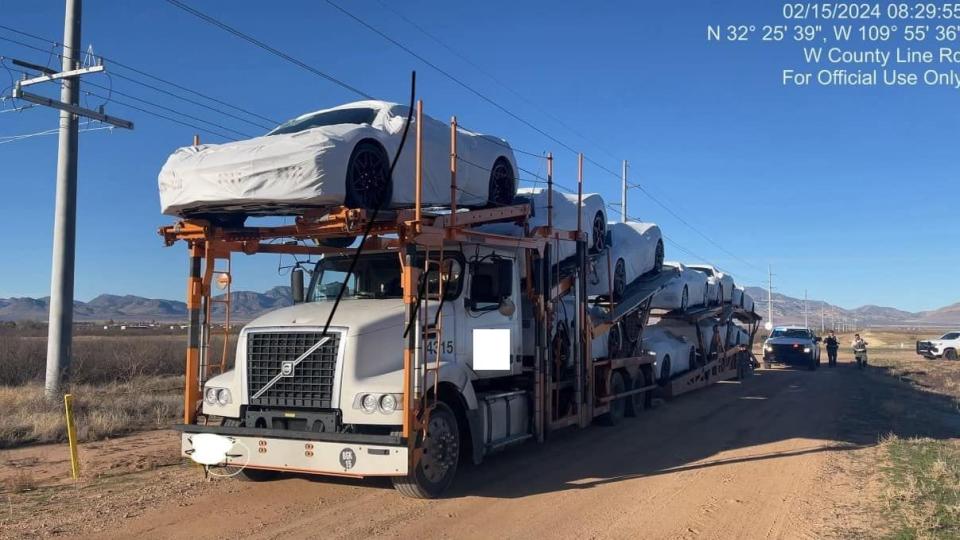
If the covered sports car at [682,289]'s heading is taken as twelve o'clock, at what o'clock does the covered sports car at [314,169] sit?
the covered sports car at [314,169] is roughly at 11 o'clock from the covered sports car at [682,289].

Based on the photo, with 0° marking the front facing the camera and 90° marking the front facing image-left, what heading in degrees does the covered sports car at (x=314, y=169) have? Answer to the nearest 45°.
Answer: approximately 45°

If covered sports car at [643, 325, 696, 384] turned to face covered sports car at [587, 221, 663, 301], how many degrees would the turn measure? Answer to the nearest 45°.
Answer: approximately 45° to its left

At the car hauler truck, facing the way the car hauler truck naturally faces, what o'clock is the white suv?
The white suv is roughly at 6 o'clock from the car hauler truck.

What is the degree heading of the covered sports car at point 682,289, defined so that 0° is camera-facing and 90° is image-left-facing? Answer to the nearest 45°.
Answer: approximately 45°

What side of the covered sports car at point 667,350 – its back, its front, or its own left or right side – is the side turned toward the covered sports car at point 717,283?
back

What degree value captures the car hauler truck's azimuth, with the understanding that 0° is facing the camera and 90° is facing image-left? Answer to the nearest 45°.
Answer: approximately 45°

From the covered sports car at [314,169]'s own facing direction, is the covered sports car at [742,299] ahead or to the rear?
to the rear

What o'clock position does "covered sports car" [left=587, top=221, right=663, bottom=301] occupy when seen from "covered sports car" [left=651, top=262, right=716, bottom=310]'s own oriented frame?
"covered sports car" [left=587, top=221, right=663, bottom=301] is roughly at 11 o'clock from "covered sports car" [left=651, top=262, right=716, bottom=310].
